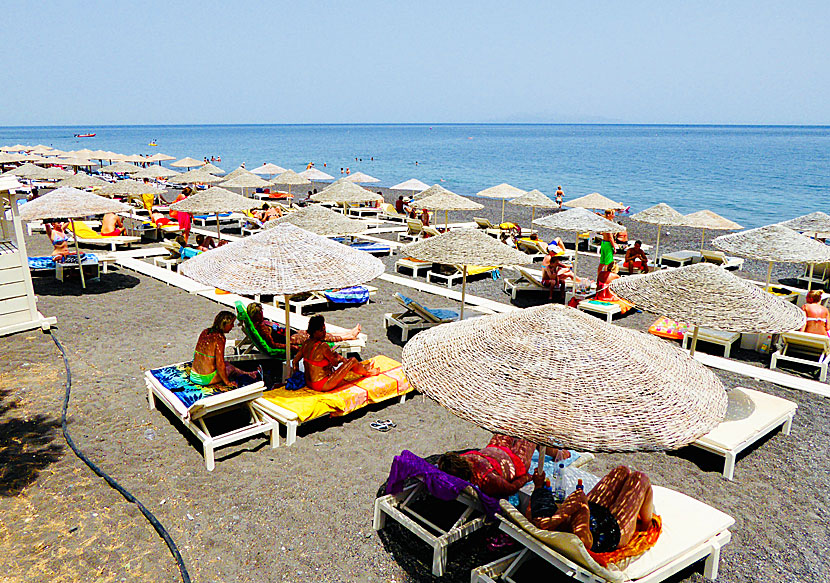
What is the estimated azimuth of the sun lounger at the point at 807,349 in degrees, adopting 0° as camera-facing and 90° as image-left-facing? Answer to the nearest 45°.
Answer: approximately 225°

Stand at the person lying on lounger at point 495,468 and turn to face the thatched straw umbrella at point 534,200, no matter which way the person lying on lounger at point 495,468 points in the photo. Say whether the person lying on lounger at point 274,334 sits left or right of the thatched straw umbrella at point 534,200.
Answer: left

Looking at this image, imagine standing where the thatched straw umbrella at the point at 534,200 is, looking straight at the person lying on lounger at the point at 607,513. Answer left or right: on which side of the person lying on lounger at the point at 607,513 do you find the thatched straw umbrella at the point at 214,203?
right

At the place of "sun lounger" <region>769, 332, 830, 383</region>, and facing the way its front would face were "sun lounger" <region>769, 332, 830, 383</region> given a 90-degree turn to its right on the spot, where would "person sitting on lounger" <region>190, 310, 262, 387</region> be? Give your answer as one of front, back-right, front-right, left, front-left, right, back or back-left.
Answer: right

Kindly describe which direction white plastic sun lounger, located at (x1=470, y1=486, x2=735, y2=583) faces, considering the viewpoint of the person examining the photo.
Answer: facing away from the viewer and to the right of the viewer

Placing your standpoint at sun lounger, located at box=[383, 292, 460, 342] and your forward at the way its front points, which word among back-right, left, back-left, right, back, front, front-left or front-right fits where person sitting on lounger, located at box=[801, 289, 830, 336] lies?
front-right

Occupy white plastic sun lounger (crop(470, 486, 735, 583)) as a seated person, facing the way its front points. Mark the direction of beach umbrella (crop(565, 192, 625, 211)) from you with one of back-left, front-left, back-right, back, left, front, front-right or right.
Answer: front-left

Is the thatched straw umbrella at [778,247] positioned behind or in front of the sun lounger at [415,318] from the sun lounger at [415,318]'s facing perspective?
in front

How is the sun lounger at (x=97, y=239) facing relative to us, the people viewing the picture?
facing to the right of the viewer

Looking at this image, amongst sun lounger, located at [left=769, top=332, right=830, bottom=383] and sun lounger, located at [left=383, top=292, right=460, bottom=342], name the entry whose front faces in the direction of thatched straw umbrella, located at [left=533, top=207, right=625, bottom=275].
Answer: sun lounger, located at [left=383, top=292, right=460, bottom=342]
